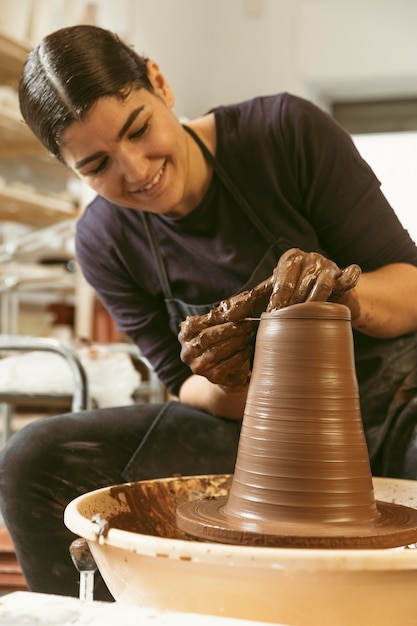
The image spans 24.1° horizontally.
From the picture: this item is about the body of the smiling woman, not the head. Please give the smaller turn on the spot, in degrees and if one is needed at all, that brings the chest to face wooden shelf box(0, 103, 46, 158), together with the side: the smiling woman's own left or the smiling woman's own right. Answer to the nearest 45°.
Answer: approximately 180°

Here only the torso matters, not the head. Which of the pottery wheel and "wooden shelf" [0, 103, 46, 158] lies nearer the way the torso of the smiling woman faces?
the pottery wheel

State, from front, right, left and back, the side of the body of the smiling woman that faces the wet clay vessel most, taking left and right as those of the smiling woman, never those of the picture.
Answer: front

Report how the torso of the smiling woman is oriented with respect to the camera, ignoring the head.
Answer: toward the camera

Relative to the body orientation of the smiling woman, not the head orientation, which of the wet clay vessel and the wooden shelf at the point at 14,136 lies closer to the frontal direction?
the wet clay vessel

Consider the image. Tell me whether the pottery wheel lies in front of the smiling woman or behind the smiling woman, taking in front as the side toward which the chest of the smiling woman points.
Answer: in front
